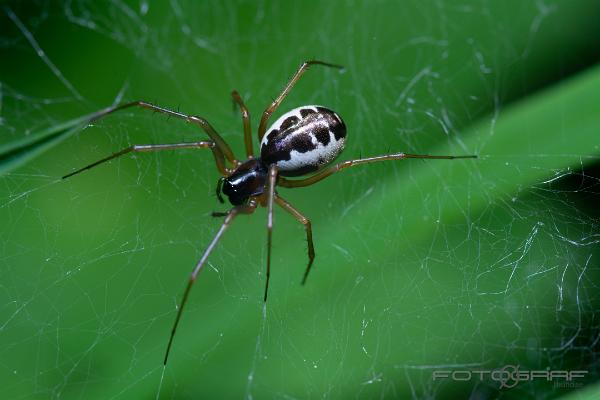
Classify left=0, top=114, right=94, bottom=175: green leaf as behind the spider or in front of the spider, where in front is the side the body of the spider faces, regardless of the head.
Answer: in front

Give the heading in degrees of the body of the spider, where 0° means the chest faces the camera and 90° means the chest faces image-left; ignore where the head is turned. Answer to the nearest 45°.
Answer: approximately 45°
